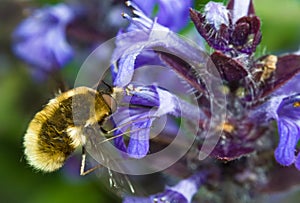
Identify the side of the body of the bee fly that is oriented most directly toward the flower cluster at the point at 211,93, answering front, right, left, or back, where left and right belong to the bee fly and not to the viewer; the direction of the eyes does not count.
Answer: front

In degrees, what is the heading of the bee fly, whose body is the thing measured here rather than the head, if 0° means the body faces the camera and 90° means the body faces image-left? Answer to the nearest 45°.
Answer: approximately 270°

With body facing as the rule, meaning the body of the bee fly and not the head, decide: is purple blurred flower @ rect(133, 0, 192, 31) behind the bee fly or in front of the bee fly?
in front

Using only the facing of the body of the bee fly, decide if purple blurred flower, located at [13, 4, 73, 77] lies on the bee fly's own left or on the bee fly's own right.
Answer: on the bee fly's own left

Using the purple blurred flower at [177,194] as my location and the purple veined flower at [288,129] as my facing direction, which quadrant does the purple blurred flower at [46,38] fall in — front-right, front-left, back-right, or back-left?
back-left

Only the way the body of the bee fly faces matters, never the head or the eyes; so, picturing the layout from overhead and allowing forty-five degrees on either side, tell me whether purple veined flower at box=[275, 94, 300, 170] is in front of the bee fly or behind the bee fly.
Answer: in front
